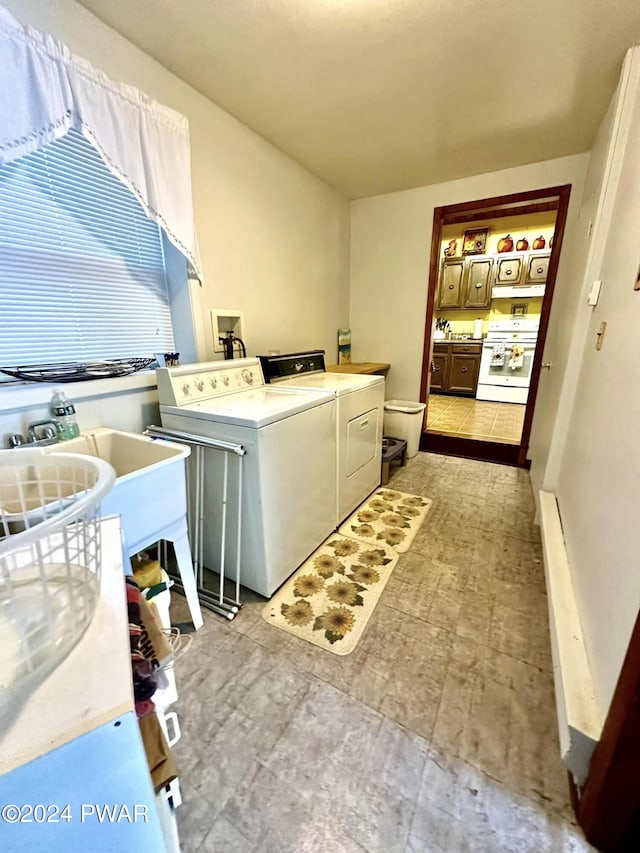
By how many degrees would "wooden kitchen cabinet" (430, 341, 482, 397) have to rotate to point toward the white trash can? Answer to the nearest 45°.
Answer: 0° — it already faces it

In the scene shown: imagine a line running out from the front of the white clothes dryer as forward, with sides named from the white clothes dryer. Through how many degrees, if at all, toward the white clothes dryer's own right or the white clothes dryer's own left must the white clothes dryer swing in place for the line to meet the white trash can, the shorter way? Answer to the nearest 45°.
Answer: approximately 90° to the white clothes dryer's own left

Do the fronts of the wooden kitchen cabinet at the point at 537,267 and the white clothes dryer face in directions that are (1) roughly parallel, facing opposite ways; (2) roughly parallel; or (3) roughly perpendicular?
roughly perpendicular

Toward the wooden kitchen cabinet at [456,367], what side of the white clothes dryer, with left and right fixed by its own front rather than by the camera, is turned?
left

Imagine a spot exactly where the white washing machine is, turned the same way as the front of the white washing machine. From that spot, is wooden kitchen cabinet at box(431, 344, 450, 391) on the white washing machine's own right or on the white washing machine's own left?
on the white washing machine's own left

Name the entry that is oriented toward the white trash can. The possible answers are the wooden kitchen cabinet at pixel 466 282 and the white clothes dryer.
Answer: the wooden kitchen cabinet

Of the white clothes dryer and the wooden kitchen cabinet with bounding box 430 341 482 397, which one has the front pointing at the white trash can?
the wooden kitchen cabinet

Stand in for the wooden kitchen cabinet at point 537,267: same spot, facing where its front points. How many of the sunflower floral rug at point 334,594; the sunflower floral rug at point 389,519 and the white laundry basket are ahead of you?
3

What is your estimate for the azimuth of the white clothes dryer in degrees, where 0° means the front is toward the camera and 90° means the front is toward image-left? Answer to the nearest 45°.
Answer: approximately 315°

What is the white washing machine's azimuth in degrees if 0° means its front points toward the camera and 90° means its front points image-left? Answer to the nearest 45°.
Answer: approximately 315°

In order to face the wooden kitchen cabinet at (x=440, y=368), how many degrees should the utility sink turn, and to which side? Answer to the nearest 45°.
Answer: approximately 90° to its left
